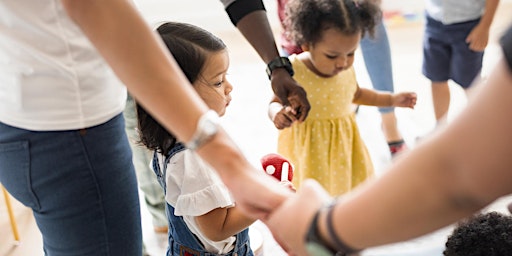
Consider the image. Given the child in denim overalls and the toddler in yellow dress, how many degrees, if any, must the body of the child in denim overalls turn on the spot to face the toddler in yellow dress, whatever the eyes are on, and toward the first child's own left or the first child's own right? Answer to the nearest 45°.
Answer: approximately 45° to the first child's own left

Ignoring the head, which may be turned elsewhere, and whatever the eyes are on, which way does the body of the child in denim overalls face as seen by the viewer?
to the viewer's right

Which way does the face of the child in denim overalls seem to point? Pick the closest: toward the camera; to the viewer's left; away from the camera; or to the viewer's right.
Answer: to the viewer's right

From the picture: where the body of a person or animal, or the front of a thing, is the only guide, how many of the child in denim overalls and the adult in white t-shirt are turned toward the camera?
0

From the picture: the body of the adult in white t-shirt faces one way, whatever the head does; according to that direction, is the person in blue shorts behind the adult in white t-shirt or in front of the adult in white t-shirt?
in front

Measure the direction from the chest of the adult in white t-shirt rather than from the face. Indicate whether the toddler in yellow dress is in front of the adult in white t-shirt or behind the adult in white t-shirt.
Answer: in front

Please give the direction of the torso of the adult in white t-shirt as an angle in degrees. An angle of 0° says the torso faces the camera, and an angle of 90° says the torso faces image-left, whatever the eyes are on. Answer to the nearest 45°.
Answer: approximately 225°

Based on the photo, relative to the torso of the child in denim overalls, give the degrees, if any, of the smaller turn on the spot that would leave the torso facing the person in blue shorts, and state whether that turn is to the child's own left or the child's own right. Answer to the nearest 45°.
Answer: approximately 45° to the child's own left
